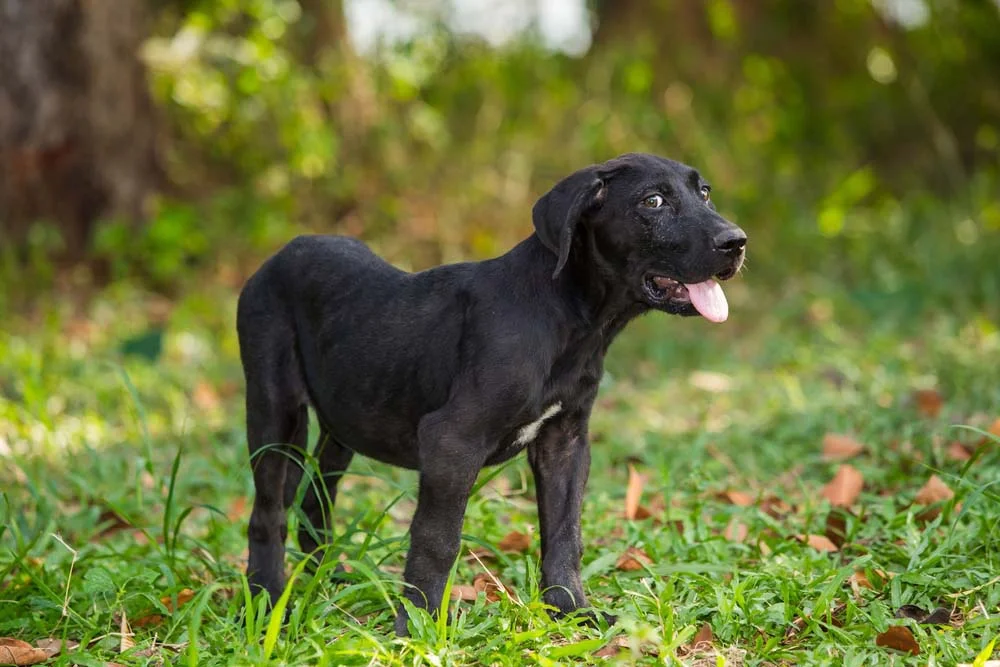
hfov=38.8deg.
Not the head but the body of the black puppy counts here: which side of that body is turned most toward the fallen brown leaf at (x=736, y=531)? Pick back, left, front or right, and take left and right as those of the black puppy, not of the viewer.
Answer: left

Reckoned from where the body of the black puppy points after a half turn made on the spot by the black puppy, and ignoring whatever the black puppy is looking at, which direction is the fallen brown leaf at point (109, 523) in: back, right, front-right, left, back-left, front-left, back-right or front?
front

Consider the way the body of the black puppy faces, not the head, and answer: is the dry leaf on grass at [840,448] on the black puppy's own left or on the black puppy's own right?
on the black puppy's own left

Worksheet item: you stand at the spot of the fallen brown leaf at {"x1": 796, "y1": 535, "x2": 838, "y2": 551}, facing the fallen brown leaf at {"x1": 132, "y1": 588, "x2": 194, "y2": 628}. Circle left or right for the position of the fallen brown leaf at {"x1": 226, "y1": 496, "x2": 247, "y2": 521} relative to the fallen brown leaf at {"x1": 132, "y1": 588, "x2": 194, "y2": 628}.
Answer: right

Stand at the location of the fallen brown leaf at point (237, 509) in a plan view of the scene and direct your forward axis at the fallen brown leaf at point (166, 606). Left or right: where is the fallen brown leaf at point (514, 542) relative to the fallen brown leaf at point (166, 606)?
left

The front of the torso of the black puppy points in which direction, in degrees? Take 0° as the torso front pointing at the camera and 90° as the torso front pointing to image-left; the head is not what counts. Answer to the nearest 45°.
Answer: approximately 315°

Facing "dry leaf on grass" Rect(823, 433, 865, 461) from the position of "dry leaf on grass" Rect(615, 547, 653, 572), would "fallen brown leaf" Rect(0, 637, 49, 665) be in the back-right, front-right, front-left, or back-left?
back-left

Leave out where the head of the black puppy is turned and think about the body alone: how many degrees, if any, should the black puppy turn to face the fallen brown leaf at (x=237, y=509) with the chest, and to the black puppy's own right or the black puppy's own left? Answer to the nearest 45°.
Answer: approximately 180°
